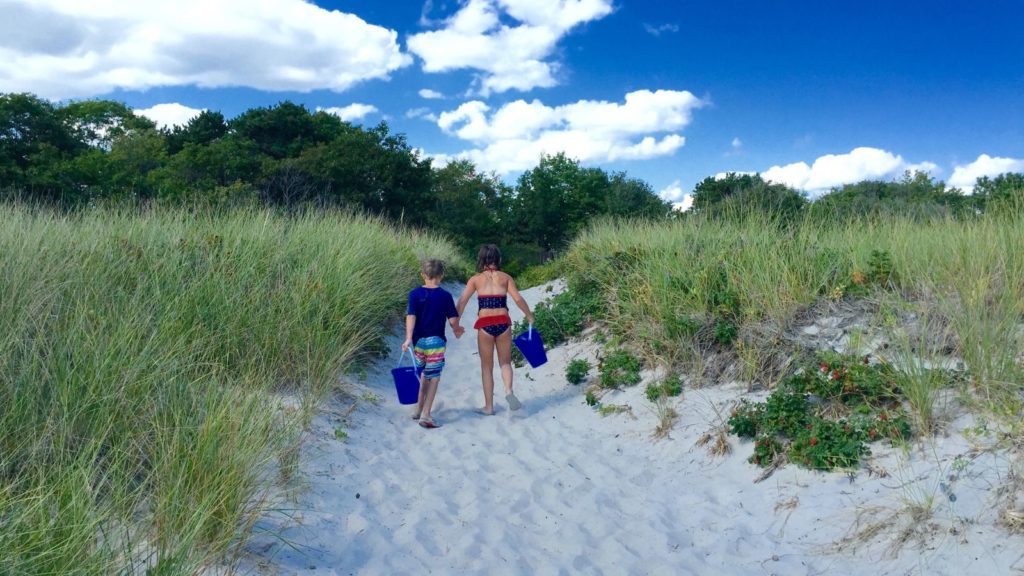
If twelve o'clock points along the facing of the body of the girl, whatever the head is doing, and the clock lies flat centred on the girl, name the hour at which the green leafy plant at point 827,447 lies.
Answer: The green leafy plant is roughly at 4 o'clock from the girl.

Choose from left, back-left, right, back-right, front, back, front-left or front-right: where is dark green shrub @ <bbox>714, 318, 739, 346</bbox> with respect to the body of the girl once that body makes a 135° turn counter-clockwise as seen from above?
back-left

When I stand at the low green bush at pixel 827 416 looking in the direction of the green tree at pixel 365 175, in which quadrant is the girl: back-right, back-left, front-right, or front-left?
front-left

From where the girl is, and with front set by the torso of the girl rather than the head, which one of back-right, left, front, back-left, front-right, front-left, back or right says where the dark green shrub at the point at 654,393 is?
right

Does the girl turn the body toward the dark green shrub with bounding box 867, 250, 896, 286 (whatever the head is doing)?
no

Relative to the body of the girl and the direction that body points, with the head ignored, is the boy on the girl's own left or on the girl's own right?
on the girl's own left

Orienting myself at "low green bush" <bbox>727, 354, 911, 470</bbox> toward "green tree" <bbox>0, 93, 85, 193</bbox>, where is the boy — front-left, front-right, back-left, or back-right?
front-left

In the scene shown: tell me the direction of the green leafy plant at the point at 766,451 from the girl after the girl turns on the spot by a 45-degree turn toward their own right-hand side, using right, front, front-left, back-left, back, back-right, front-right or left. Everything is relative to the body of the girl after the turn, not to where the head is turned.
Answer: right

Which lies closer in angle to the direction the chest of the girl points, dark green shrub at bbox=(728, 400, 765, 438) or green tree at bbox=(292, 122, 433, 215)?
the green tree

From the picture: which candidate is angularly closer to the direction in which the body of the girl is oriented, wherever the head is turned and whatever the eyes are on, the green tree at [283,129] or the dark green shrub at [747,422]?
the green tree

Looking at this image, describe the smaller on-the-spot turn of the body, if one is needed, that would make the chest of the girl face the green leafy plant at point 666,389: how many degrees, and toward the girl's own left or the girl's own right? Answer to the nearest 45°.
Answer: approximately 90° to the girl's own right

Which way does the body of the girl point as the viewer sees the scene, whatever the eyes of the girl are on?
away from the camera

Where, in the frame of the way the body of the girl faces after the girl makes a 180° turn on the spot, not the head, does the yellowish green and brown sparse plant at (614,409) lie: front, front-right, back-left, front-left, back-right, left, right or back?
left

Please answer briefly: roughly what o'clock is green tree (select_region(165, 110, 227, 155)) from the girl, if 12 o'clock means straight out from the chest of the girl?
The green tree is roughly at 11 o'clock from the girl.

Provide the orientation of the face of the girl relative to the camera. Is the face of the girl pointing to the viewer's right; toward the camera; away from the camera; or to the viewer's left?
away from the camera

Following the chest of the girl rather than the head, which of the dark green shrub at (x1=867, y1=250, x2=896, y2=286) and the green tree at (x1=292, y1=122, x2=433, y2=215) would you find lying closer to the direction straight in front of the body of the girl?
the green tree

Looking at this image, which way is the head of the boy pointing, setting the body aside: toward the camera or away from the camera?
away from the camera

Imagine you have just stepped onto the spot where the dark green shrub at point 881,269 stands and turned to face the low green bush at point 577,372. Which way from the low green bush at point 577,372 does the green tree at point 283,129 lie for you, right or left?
right

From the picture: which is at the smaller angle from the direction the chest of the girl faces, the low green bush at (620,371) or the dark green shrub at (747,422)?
the low green bush
